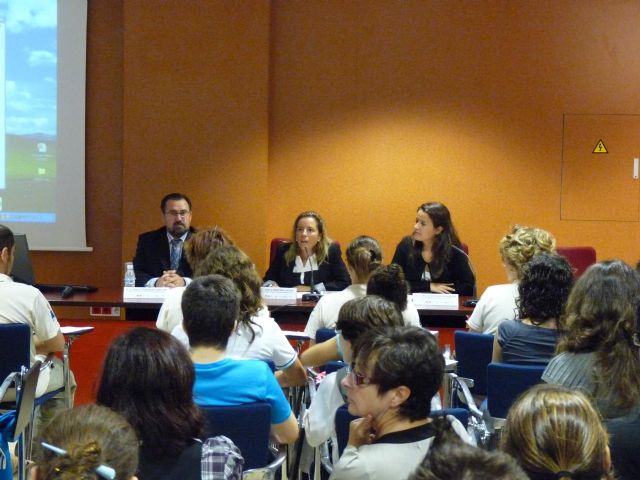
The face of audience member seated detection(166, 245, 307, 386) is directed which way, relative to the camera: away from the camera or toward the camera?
away from the camera

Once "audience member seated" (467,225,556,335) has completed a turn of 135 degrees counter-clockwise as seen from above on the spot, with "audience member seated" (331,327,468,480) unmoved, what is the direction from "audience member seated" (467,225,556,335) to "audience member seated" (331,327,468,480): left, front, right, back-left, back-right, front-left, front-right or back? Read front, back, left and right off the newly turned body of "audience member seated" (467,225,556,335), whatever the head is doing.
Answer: front-left

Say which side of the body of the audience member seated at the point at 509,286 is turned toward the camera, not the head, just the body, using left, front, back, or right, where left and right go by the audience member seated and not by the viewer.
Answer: back

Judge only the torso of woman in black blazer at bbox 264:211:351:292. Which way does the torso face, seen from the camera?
toward the camera

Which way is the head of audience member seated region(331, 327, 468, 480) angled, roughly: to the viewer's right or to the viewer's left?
to the viewer's left

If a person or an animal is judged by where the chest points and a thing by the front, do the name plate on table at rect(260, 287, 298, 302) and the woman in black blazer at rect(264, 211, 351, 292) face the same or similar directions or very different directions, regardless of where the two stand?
same or similar directions

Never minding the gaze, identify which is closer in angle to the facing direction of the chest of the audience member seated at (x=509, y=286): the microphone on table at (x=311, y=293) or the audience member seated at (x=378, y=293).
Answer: the microphone on table

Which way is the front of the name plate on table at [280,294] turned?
toward the camera

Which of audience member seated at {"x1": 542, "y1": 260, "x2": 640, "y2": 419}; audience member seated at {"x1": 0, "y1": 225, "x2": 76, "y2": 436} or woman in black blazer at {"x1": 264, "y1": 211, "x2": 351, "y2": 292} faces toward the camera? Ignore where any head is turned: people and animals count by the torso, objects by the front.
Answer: the woman in black blazer

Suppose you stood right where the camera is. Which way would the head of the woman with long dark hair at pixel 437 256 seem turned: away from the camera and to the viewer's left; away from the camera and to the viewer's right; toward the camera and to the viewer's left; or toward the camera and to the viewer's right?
toward the camera and to the viewer's left

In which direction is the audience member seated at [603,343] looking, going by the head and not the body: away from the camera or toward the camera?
away from the camera

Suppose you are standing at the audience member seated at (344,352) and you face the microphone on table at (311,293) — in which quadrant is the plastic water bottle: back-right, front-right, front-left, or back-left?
front-left

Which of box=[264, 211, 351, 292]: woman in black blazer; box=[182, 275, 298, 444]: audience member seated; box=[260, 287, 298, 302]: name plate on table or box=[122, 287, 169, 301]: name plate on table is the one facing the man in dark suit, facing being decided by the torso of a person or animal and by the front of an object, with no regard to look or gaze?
the audience member seated

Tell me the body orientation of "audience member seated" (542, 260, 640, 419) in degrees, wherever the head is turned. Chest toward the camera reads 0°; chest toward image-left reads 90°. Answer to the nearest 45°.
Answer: approximately 180°

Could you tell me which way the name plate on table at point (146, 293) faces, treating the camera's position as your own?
facing the viewer

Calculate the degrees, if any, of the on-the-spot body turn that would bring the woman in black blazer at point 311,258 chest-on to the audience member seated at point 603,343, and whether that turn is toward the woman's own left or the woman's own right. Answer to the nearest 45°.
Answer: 0° — they already face them

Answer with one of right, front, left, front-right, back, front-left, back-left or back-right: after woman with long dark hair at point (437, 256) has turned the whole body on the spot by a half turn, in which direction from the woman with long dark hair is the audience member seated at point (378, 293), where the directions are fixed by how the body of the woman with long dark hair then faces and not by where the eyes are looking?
back-right

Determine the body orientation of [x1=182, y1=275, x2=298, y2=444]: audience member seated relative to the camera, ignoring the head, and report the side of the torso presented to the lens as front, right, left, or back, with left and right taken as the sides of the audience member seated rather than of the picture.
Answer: back
